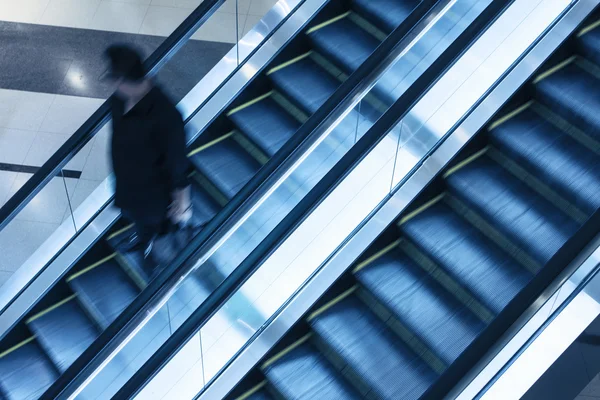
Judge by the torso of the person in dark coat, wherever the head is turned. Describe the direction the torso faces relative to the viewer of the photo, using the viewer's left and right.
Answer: facing the viewer and to the left of the viewer
